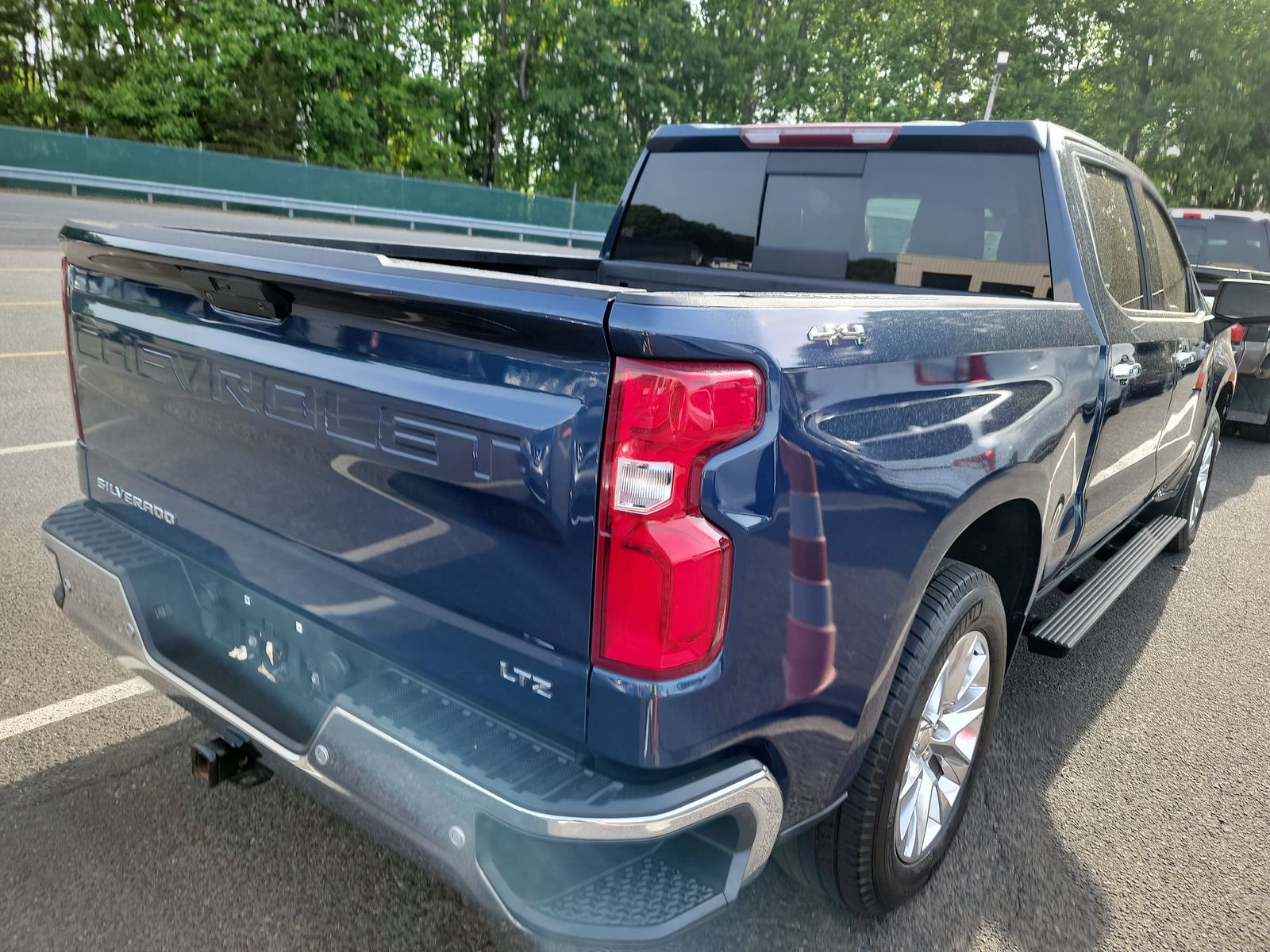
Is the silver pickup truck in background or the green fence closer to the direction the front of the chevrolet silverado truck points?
the silver pickup truck in background

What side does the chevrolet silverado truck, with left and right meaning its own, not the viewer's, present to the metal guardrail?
left

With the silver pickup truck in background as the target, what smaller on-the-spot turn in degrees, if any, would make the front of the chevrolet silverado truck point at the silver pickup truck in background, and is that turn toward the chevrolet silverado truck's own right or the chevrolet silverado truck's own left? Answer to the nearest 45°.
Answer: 0° — it already faces it

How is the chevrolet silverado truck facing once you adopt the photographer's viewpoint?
facing away from the viewer and to the right of the viewer

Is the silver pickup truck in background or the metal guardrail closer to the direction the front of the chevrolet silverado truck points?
the silver pickup truck in background

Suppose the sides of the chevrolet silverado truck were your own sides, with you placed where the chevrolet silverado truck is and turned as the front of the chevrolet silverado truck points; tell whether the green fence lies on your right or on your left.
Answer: on your left

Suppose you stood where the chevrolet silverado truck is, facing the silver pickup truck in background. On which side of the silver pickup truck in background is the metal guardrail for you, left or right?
left
